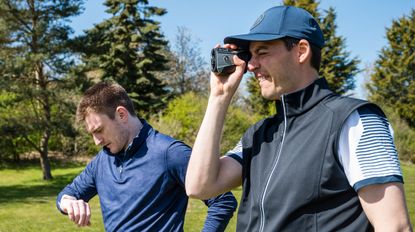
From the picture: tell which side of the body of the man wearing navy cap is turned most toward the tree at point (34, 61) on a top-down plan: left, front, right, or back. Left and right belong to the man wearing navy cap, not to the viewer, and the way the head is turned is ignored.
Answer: right

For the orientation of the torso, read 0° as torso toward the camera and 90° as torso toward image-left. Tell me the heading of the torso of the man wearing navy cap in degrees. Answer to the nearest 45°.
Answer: approximately 45°

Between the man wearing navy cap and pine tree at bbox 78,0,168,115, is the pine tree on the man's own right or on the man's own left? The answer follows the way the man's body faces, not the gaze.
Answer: on the man's own right

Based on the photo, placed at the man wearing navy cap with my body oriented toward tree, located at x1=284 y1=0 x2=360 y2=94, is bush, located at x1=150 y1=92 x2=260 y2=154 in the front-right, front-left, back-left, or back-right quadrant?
front-left

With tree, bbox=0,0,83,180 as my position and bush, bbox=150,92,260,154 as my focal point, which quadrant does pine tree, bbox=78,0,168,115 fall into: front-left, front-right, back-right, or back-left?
front-left

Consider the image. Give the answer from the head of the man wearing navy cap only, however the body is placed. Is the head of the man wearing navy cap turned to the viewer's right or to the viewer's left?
to the viewer's left

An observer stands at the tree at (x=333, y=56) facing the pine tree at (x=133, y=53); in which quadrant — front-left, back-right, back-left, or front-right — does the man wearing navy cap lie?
front-left

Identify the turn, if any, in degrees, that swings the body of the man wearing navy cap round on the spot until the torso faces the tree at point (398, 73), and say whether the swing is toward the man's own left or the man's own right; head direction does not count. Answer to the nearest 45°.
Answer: approximately 135° to the man's own right

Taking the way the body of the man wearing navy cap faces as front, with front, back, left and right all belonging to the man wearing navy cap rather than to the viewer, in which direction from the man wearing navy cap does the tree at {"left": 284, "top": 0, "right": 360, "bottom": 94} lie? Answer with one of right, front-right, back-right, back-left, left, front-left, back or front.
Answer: back-right
